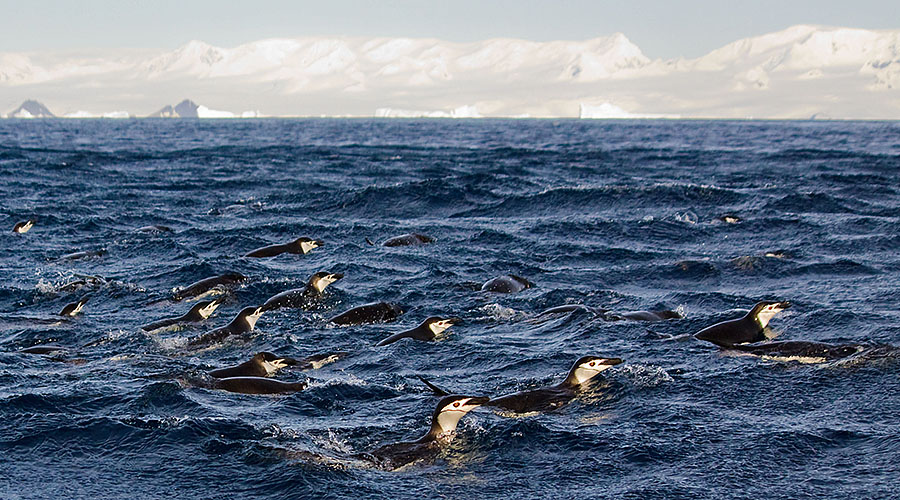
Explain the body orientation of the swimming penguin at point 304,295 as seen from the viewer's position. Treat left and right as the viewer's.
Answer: facing to the right of the viewer

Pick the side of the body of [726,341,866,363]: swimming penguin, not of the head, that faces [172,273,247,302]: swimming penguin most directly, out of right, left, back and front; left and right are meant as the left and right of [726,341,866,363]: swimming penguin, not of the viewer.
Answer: back

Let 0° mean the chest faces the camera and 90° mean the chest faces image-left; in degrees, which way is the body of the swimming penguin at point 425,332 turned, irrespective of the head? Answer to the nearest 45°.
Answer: approximately 270°

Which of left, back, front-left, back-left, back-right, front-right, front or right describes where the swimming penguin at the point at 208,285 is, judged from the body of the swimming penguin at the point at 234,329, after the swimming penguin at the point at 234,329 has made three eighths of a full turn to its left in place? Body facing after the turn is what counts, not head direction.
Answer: front-right

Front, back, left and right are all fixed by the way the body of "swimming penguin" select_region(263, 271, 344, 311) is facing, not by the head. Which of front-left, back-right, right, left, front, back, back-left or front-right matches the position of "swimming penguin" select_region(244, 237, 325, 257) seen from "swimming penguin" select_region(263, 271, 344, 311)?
left

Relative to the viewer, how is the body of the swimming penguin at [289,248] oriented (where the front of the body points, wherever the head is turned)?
to the viewer's right

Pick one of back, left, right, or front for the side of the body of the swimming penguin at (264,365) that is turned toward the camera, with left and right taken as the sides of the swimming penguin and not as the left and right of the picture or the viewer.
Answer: right

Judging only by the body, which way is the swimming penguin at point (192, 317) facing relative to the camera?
to the viewer's right

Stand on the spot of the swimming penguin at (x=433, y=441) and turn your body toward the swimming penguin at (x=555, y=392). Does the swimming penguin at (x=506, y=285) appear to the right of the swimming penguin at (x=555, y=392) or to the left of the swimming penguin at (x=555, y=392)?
left

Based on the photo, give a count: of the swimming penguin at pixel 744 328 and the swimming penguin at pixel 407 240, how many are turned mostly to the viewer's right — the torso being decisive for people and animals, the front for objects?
2

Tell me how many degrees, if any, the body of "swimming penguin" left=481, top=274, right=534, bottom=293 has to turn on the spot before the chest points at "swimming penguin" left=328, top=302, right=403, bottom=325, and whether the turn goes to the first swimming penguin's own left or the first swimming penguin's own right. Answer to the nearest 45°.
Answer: approximately 135° to the first swimming penguin's own right

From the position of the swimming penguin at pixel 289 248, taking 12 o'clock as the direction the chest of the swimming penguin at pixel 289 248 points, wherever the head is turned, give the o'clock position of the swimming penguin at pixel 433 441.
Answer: the swimming penguin at pixel 433 441 is roughly at 3 o'clock from the swimming penguin at pixel 289 248.

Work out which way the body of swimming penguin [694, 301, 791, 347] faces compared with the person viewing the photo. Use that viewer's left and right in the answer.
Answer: facing to the right of the viewer

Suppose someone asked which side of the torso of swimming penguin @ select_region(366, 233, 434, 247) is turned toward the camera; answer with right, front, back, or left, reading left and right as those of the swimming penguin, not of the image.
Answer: right

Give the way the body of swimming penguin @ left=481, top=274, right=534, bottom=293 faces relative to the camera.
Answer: to the viewer's right

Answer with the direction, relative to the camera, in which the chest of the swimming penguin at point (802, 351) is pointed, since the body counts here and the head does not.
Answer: to the viewer's right
